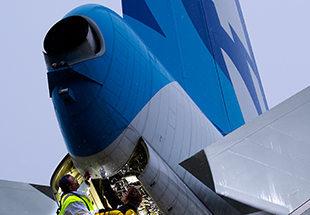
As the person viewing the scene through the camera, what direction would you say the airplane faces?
facing away from the viewer and to the right of the viewer

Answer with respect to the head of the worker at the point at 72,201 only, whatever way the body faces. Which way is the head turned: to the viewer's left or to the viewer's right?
to the viewer's right

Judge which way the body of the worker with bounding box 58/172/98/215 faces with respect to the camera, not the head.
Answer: to the viewer's right
